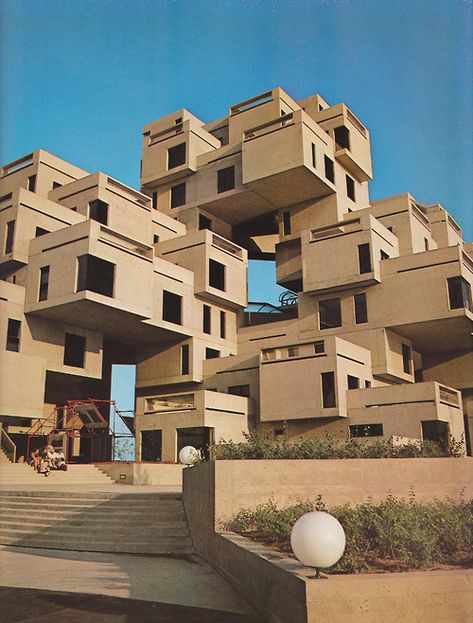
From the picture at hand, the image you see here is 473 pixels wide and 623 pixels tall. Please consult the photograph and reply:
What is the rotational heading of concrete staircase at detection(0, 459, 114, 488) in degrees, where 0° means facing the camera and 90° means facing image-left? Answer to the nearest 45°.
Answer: approximately 0°

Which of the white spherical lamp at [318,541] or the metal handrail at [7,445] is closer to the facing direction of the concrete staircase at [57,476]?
the white spherical lamp

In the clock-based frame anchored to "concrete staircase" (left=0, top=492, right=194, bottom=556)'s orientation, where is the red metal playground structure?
The red metal playground structure is roughly at 6 o'clock from the concrete staircase.

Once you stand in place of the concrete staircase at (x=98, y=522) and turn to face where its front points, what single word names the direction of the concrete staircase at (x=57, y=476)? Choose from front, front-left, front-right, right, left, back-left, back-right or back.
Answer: back

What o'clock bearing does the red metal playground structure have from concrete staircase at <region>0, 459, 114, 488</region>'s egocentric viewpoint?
The red metal playground structure is roughly at 6 o'clock from the concrete staircase.

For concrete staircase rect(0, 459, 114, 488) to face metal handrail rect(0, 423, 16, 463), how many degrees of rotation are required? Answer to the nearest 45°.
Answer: approximately 135° to its right

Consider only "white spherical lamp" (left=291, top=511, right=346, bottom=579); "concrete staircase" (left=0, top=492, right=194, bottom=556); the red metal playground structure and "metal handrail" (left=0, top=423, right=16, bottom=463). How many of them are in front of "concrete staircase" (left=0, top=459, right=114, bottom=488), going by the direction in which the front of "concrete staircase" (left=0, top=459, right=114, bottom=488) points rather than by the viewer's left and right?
2

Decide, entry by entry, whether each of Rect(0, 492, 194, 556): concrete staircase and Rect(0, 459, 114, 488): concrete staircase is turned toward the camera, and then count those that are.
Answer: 2

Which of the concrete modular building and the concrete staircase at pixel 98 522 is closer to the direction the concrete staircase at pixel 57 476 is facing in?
the concrete staircase

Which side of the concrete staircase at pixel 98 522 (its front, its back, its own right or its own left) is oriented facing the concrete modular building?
back

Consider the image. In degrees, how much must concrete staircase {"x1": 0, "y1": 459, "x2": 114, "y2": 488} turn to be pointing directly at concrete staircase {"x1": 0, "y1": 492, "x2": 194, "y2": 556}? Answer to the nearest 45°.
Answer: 0° — it already faces it

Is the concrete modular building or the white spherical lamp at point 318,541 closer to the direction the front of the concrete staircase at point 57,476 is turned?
the white spherical lamp
